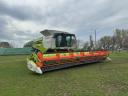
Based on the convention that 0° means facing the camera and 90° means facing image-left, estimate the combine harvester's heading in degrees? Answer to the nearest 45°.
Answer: approximately 315°

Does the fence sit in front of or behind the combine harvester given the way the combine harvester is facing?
behind
